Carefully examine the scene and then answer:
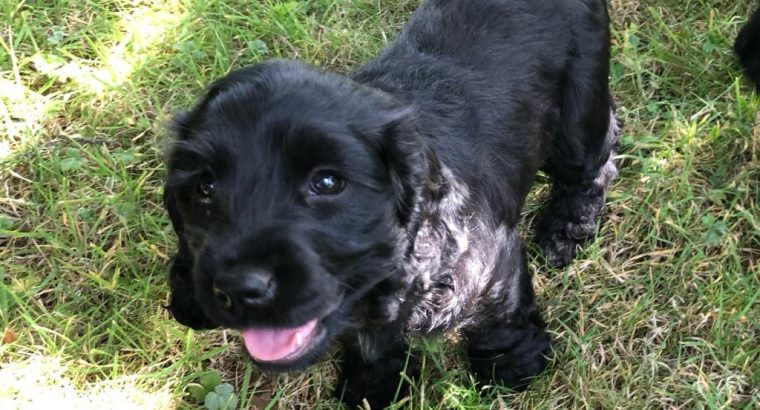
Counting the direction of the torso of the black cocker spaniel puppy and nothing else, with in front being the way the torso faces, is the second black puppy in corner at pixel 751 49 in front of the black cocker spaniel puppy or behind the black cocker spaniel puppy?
behind

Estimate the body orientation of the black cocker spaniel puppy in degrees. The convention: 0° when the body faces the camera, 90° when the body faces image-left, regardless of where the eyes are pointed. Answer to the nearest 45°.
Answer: approximately 45°
